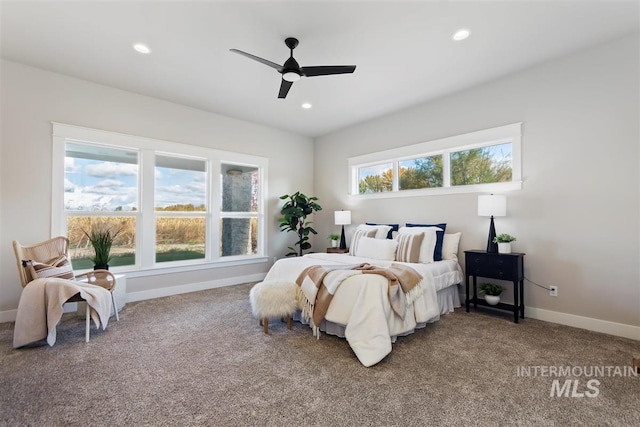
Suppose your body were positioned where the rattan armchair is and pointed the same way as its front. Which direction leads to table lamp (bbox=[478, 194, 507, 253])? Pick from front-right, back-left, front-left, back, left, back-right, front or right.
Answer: front

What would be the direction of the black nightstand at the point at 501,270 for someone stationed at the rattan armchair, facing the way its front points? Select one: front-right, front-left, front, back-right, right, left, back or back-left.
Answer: front

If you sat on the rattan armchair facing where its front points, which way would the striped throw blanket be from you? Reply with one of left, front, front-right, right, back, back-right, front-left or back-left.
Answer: front

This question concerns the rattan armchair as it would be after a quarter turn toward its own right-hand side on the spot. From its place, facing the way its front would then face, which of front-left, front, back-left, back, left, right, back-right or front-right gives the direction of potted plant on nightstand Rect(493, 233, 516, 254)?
left

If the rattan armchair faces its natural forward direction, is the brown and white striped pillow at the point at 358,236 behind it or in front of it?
in front

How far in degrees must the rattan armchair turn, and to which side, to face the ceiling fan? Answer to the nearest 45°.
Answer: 0° — it already faces it

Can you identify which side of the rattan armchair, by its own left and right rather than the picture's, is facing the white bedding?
front

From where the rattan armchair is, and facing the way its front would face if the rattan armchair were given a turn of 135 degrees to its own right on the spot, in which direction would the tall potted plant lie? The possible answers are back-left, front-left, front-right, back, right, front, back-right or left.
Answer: back

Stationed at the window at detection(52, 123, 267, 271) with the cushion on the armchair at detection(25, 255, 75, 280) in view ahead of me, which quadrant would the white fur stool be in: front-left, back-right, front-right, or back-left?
front-left

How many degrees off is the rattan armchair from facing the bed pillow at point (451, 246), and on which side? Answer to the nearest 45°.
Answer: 0° — it already faces it

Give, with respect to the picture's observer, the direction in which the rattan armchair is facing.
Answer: facing the viewer and to the right of the viewer

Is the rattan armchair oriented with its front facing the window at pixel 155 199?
no

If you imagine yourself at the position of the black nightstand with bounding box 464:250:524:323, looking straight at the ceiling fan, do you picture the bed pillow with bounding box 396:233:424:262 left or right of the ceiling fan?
right
